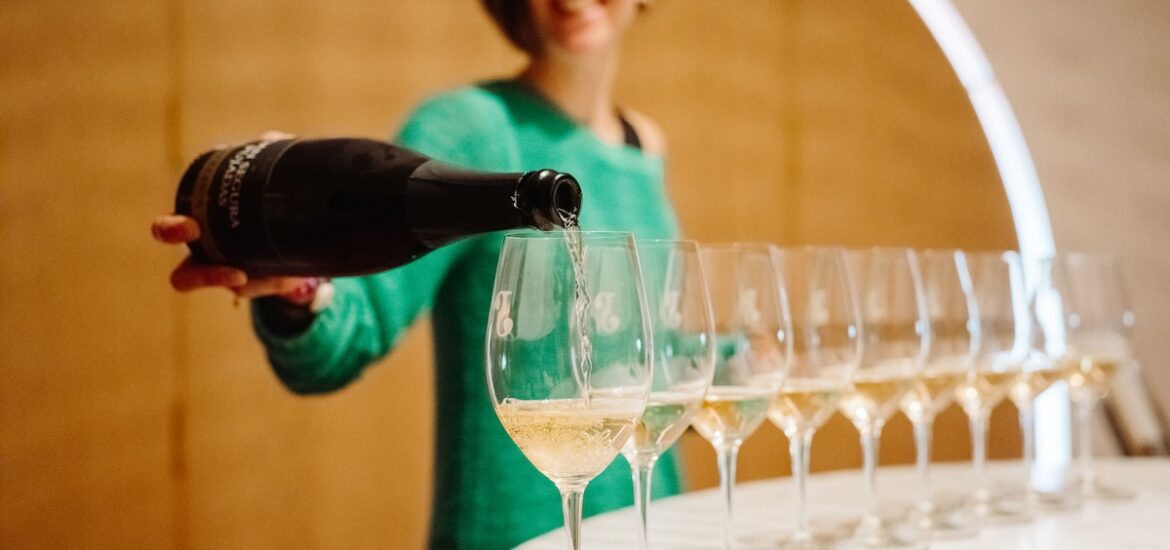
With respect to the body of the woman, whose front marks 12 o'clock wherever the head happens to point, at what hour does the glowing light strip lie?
The glowing light strip is roughly at 9 o'clock from the woman.

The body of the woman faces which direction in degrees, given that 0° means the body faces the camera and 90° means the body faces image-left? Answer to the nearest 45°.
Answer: approximately 315°

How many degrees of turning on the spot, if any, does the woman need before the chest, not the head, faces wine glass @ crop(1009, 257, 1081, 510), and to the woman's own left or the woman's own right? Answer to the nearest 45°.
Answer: approximately 90° to the woman's own left
